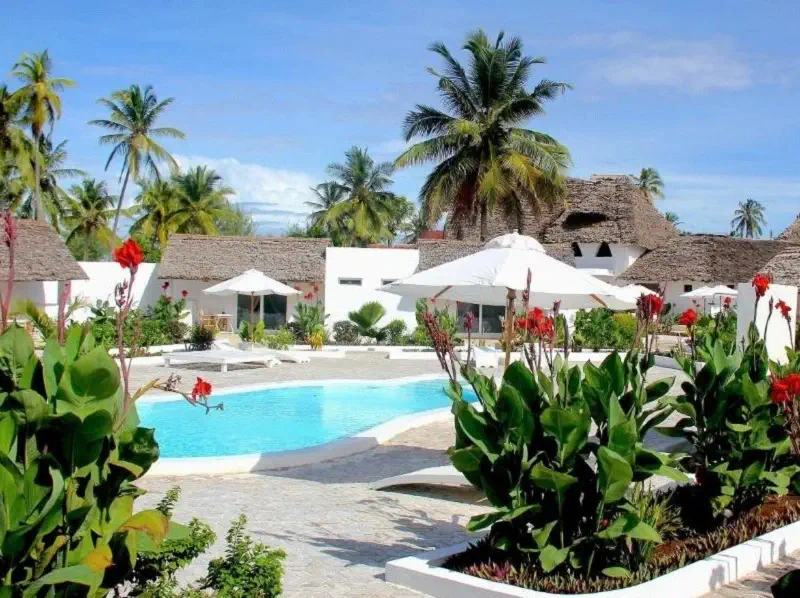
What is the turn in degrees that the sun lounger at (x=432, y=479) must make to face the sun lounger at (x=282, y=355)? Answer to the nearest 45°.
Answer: approximately 90° to its right

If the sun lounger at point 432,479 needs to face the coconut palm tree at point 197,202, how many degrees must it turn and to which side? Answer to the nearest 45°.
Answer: approximately 90° to its right

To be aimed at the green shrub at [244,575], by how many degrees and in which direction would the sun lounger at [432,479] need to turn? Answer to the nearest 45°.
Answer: approximately 90° to its left

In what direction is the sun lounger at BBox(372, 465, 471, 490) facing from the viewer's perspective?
to the viewer's left
